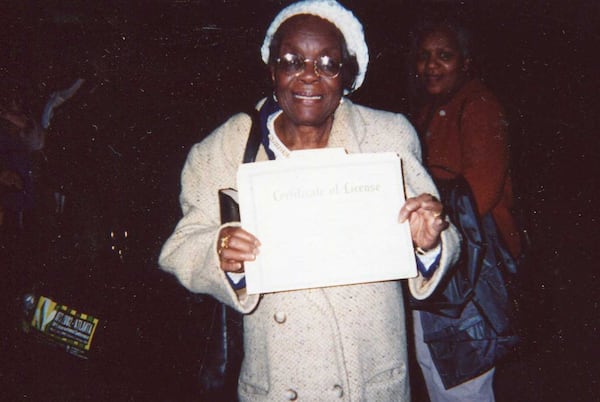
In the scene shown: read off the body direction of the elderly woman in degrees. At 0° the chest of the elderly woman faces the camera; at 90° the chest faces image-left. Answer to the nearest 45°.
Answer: approximately 0°

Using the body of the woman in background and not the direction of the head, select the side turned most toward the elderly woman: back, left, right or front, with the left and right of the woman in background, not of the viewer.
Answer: front

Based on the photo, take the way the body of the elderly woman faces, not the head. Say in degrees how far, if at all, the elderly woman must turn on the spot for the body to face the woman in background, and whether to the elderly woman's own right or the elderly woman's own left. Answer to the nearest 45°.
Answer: approximately 135° to the elderly woman's own left

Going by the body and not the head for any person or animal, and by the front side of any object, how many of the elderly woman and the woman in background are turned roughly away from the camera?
0

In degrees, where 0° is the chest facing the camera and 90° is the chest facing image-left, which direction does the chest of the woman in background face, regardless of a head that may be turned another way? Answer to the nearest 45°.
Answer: approximately 45°
